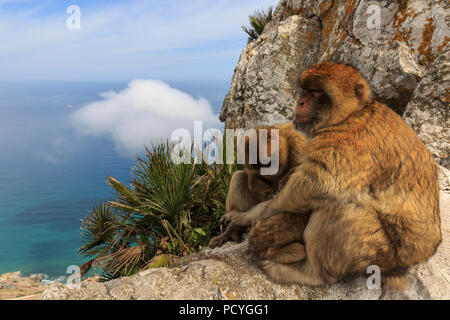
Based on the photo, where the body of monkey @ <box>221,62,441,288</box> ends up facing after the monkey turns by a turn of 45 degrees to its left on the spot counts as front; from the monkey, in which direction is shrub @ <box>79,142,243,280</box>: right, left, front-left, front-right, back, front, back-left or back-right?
right

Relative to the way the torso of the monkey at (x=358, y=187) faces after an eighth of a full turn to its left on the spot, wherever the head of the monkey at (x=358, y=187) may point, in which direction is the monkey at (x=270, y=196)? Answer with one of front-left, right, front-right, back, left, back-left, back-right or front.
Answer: right

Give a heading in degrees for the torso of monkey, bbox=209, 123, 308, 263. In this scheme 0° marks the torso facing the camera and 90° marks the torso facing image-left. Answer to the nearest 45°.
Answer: approximately 45°

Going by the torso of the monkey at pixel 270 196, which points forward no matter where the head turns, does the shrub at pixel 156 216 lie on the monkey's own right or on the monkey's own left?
on the monkey's own right

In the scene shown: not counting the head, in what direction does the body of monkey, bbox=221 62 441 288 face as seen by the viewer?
to the viewer's left
